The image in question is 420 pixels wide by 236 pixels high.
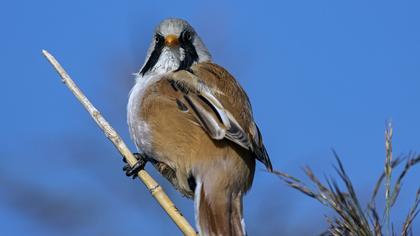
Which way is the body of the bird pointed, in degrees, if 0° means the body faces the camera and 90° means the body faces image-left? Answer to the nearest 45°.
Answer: approximately 90°
